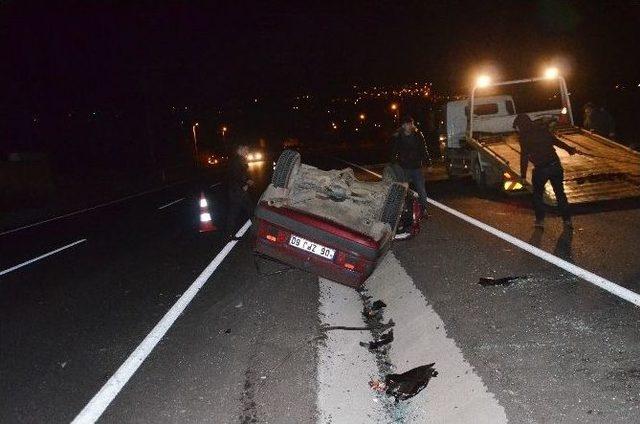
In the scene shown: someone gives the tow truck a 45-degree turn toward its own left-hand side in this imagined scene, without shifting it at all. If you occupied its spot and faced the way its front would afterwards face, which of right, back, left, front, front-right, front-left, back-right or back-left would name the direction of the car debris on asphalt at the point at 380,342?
left

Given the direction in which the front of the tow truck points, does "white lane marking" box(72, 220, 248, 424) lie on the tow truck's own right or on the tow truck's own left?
on the tow truck's own left

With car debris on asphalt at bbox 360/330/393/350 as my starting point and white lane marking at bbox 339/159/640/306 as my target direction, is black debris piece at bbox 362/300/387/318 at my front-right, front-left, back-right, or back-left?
front-left

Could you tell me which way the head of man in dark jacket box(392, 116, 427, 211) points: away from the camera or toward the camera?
toward the camera

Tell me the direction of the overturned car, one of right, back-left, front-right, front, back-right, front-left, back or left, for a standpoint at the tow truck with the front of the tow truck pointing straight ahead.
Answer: back-left

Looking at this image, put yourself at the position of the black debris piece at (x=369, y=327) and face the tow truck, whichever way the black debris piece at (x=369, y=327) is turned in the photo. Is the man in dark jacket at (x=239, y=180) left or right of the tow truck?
left

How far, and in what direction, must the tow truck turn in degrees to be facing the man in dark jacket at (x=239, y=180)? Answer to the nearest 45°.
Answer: approximately 90° to its left

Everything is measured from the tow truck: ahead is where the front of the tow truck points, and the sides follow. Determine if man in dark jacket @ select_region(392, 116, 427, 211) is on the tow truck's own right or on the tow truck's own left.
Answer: on the tow truck's own left

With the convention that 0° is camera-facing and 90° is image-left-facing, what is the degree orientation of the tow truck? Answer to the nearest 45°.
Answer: approximately 135°

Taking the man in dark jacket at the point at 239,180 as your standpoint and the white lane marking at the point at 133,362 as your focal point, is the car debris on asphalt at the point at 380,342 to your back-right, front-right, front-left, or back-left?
front-left
